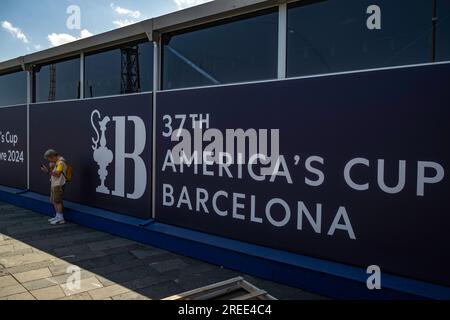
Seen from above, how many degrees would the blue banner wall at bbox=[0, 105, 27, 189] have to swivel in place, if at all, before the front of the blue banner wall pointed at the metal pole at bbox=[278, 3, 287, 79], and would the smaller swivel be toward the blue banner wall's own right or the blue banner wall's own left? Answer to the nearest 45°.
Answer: approximately 45° to the blue banner wall's own left

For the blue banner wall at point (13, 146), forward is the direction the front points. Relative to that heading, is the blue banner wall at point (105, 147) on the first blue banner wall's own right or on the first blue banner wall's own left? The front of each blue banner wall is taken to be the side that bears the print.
on the first blue banner wall's own left

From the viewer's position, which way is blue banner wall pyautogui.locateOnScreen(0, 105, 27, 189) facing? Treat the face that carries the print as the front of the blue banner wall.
facing the viewer and to the left of the viewer

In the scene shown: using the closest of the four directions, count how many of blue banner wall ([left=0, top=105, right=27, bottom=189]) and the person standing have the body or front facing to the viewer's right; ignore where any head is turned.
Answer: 0

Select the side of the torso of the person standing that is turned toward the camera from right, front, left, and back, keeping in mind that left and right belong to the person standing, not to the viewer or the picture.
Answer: left

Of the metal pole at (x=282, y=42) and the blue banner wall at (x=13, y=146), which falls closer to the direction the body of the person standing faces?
the blue banner wall

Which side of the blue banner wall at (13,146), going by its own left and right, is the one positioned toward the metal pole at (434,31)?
left

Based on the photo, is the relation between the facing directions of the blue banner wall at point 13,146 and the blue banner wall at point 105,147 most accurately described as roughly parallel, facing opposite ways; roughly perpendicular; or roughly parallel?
roughly parallel

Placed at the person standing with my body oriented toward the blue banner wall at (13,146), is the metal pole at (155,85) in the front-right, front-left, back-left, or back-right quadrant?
back-right

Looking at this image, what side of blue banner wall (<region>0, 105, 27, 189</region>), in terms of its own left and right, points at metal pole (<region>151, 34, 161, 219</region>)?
left

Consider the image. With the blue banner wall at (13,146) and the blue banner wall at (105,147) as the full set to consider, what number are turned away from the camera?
0

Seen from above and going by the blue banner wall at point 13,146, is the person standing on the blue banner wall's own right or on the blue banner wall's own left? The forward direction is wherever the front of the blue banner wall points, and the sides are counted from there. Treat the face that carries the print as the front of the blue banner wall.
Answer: on the blue banner wall's own left

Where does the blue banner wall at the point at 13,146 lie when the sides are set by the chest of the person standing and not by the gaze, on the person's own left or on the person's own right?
on the person's own right
